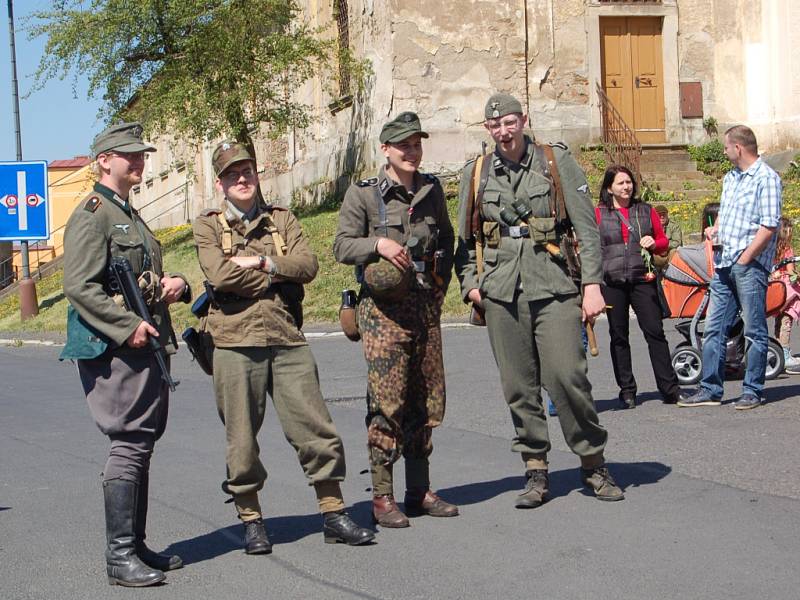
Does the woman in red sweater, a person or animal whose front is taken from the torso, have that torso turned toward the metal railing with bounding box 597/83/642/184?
no

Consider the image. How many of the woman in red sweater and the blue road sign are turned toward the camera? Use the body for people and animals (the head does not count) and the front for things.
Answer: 2

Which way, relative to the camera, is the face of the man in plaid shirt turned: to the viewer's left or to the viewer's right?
to the viewer's left

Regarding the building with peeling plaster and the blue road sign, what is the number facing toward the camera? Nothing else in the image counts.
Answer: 2

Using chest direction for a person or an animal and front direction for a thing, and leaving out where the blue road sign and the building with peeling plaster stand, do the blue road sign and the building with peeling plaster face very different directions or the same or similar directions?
same or similar directions

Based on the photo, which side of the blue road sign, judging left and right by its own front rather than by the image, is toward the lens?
front

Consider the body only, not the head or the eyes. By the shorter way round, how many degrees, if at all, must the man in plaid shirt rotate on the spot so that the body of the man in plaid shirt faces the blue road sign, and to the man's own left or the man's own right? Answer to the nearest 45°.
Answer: approximately 90° to the man's own right

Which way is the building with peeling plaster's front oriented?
toward the camera

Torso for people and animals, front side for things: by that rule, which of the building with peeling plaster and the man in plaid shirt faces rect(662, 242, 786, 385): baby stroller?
the building with peeling plaster

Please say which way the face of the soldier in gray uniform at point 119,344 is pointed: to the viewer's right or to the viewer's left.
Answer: to the viewer's right

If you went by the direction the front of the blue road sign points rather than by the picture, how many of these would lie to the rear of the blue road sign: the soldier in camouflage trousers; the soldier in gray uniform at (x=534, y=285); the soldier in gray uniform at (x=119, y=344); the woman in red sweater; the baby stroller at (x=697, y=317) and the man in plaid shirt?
0

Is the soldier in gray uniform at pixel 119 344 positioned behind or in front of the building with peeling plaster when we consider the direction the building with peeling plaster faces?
in front

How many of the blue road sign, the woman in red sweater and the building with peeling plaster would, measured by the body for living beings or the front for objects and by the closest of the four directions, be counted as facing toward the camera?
3

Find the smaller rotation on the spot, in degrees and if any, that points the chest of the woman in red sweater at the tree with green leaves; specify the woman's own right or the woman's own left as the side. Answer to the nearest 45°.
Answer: approximately 135° to the woman's own right

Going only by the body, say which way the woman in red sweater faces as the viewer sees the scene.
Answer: toward the camera

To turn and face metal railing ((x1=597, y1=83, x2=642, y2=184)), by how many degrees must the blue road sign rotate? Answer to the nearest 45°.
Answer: approximately 90° to its left

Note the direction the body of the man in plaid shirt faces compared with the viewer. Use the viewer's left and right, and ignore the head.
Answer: facing the viewer and to the left of the viewer
